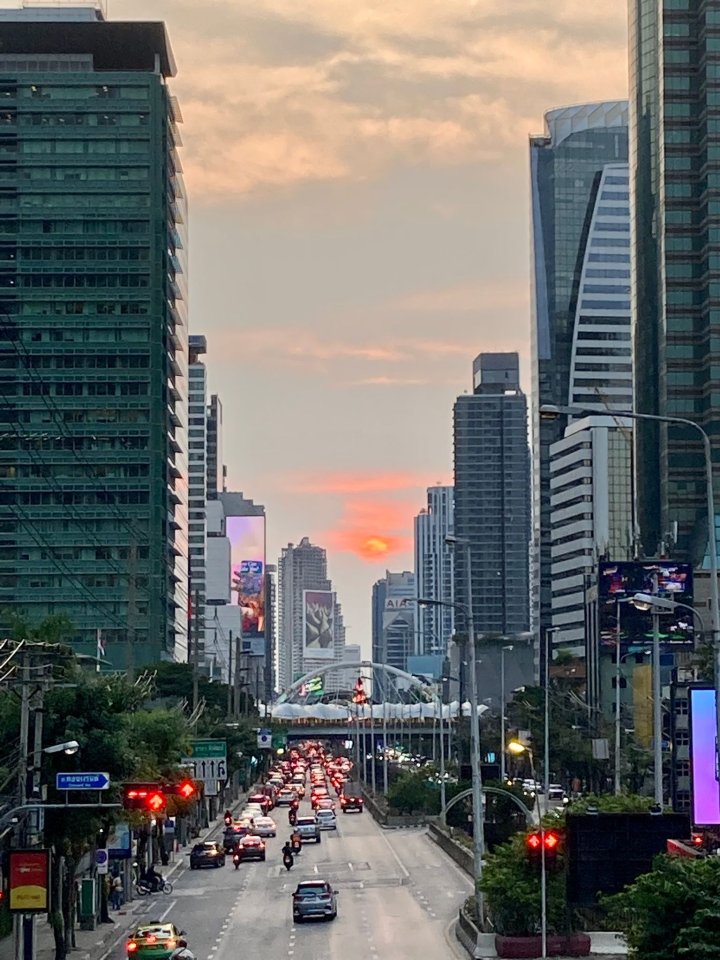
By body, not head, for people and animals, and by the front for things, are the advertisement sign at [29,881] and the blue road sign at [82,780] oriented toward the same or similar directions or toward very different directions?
same or similar directions

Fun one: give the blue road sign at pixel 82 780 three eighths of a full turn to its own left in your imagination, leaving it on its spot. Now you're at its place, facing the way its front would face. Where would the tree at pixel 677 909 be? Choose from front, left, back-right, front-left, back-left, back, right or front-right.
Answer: right

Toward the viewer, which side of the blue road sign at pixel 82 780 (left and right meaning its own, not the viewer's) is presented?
front

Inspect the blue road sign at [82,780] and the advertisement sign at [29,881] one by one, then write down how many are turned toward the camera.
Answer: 2

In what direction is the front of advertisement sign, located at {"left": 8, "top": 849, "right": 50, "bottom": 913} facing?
toward the camera

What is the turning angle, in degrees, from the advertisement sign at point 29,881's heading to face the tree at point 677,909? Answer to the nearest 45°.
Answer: approximately 45° to its left
